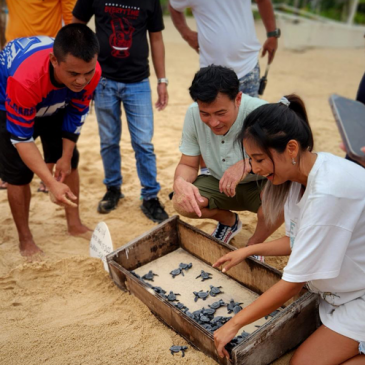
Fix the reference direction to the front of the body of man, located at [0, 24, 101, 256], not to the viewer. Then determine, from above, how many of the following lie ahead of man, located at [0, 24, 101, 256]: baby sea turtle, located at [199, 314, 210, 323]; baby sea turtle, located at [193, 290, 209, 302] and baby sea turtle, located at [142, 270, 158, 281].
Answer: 3

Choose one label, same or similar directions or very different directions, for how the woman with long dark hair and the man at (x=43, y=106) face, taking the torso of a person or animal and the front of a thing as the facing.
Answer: very different directions

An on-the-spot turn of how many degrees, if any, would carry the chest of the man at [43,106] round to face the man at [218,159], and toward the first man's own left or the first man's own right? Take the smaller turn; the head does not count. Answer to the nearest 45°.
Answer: approximately 45° to the first man's own left

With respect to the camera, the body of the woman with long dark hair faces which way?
to the viewer's left

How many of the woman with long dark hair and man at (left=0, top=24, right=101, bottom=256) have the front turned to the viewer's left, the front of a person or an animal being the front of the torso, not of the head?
1
